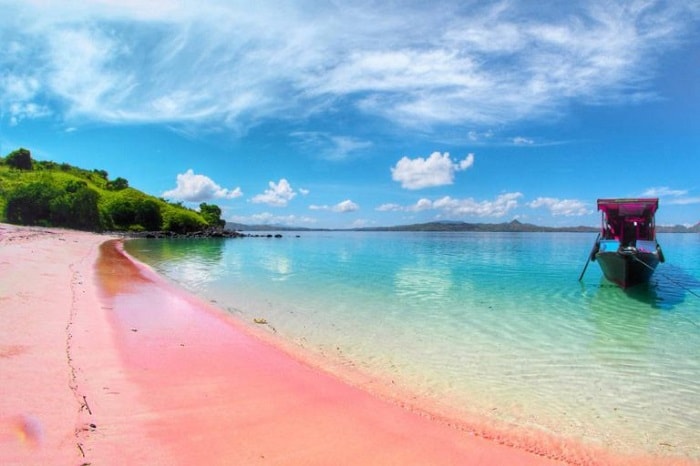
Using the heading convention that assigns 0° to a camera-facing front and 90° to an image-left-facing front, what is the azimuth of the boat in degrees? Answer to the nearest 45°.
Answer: approximately 0°
